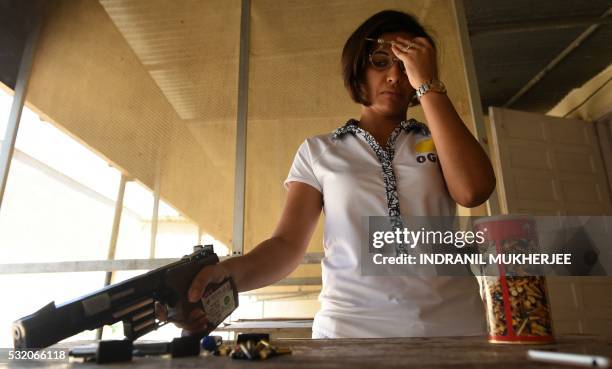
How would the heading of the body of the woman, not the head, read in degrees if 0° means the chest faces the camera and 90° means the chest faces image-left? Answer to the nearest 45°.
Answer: approximately 0°
